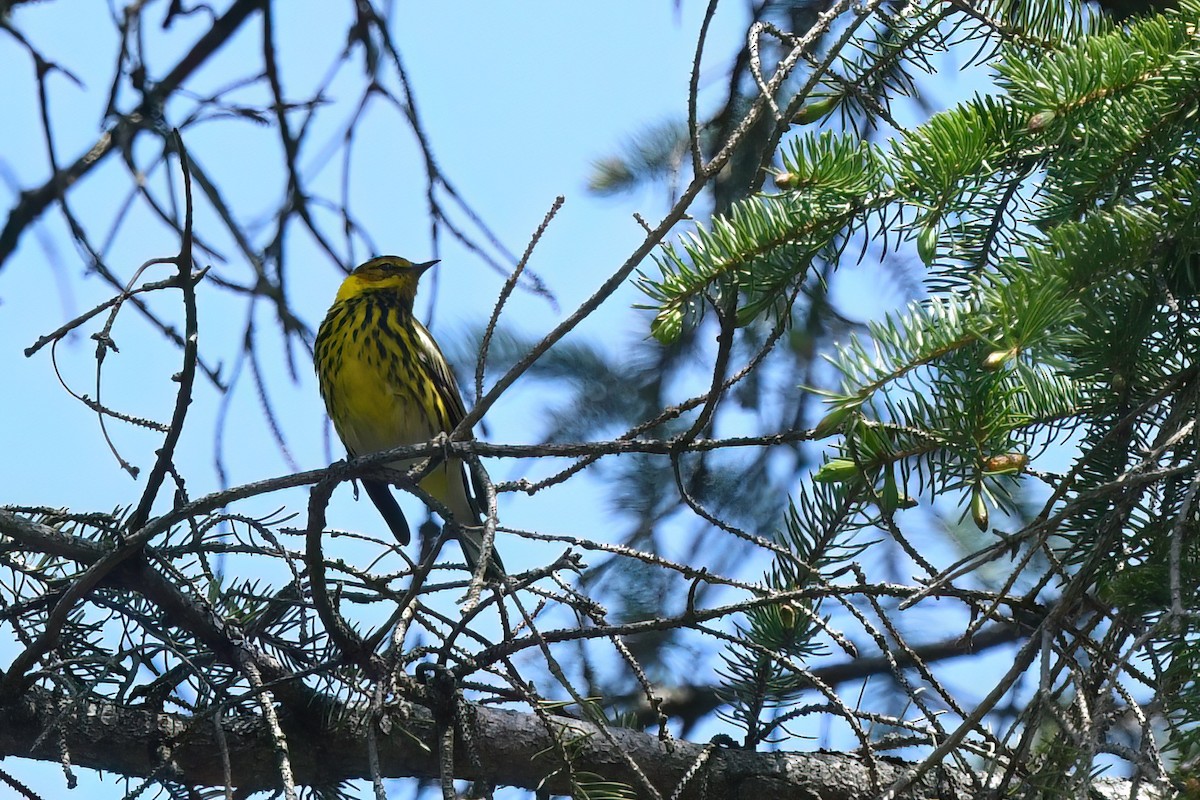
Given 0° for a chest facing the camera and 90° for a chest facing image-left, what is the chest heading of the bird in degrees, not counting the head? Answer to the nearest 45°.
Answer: approximately 45°
